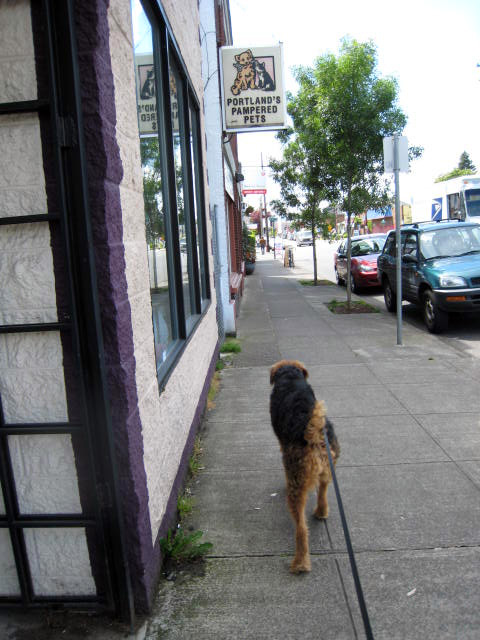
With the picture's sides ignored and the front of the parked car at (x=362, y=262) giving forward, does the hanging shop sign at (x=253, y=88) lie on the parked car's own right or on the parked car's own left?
on the parked car's own right

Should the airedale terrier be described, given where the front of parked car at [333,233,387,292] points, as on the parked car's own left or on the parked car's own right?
on the parked car's own right

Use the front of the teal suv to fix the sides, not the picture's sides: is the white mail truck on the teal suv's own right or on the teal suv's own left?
on the teal suv's own left

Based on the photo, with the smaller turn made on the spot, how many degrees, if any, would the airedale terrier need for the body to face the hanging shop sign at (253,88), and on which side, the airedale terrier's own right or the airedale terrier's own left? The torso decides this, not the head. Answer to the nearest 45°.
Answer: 0° — it already faces it

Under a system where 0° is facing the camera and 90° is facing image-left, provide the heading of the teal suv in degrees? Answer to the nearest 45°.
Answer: approximately 315°

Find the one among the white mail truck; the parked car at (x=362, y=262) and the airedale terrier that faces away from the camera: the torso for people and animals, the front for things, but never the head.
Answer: the airedale terrier

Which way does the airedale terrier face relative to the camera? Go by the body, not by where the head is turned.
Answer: away from the camera

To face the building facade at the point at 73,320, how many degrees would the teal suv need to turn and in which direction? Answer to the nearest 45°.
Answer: approximately 45° to its right

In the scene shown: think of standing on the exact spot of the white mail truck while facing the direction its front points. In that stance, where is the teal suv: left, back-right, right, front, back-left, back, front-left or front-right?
front-right

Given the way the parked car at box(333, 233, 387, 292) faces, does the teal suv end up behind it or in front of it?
in front

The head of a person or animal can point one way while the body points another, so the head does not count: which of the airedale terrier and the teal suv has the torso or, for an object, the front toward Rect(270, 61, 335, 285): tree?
the airedale terrier

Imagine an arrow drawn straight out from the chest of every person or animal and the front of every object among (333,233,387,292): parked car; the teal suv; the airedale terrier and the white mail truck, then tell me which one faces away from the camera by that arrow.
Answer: the airedale terrier

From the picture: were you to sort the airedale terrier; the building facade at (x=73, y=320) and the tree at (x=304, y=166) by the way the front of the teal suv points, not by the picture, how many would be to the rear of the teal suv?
1

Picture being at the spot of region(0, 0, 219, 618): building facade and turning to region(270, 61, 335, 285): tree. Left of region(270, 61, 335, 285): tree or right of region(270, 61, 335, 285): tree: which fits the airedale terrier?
right

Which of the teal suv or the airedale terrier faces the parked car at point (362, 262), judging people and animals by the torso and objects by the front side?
the airedale terrier

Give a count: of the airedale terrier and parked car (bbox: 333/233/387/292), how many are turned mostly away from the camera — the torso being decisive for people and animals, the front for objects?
1
